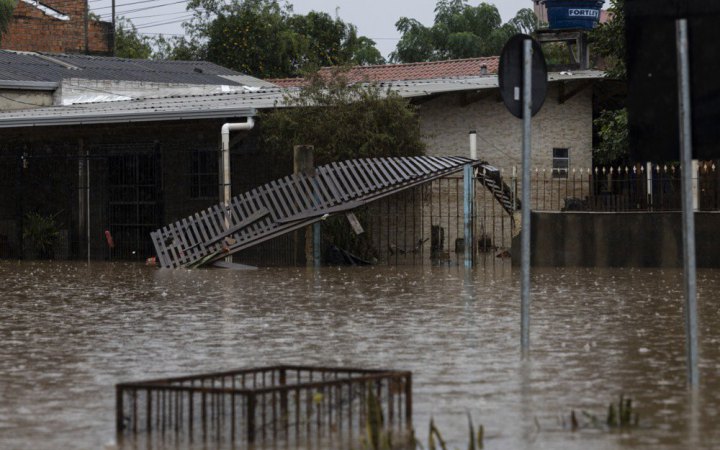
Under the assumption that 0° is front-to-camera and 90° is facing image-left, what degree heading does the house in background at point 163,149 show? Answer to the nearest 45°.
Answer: approximately 0°

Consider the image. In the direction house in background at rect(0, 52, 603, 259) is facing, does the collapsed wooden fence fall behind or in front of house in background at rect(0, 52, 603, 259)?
in front

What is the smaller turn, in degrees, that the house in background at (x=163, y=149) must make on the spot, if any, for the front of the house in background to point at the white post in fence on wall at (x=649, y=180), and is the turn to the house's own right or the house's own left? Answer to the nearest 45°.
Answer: approximately 45° to the house's own left

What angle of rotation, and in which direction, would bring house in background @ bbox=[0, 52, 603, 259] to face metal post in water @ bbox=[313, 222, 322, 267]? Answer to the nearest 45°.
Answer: approximately 45° to its left

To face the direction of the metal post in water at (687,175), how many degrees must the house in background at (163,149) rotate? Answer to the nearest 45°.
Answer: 0° — it already faces it

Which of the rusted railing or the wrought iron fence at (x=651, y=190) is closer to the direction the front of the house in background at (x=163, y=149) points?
the rusted railing

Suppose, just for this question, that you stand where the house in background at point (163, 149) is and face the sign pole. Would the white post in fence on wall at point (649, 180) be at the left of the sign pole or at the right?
left

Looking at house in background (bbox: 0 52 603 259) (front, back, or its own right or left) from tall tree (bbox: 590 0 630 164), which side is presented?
left

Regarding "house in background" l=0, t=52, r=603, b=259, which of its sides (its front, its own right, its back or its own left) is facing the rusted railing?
front

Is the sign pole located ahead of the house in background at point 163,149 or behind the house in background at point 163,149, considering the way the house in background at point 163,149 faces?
ahead
